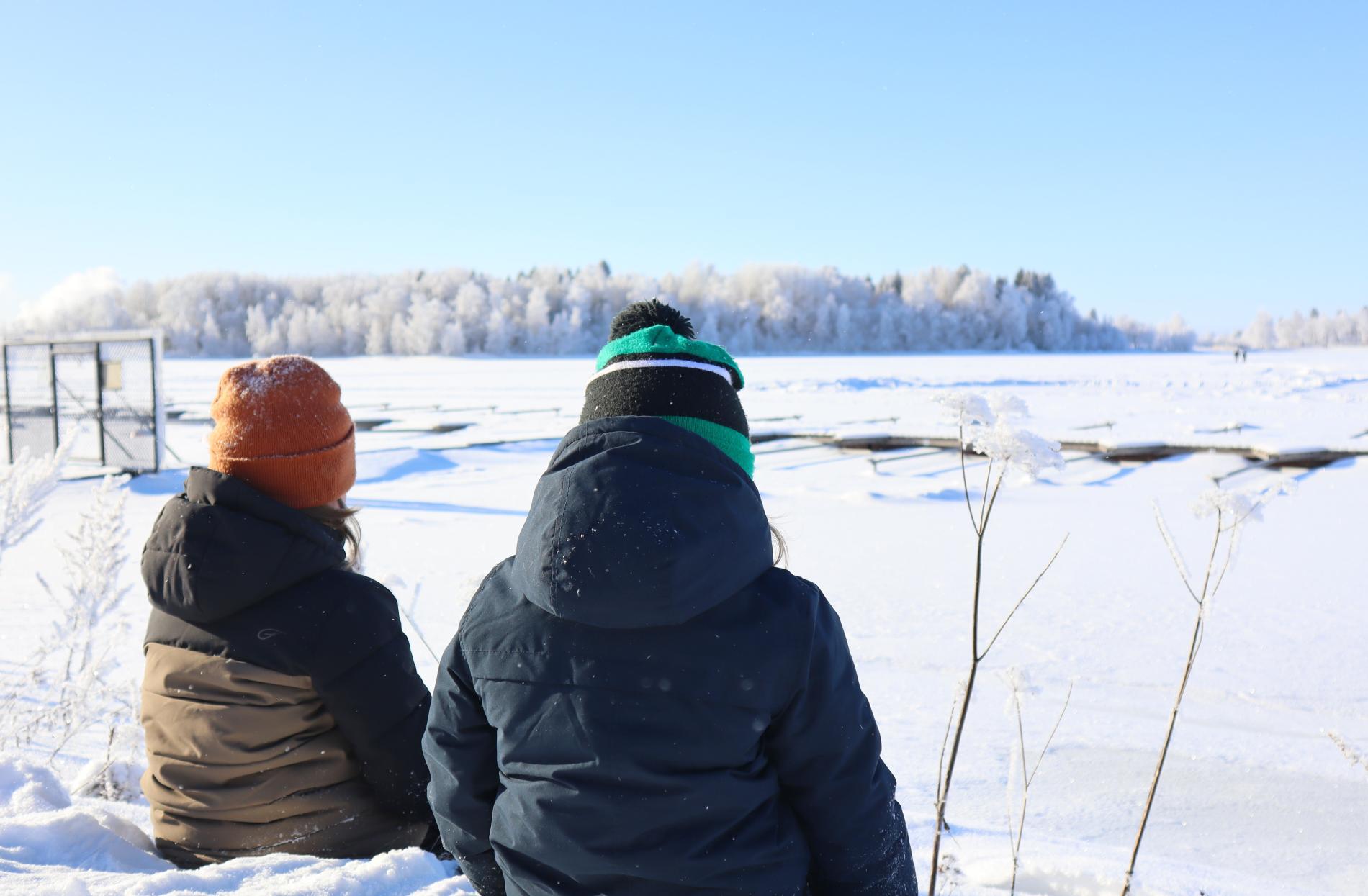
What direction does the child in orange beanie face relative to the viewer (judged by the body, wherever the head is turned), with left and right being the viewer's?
facing away from the viewer and to the right of the viewer

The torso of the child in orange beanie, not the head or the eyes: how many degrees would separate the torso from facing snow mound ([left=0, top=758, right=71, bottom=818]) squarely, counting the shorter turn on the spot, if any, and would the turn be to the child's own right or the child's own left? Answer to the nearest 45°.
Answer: approximately 90° to the child's own left

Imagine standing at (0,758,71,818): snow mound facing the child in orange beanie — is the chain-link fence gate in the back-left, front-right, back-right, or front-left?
back-left

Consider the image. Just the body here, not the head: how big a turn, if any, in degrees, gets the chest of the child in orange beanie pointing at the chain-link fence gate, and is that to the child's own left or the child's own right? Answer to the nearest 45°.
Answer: approximately 45° to the child's own left

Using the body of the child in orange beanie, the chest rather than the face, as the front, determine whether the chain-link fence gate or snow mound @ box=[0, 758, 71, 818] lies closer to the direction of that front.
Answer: the chain-link fence gate

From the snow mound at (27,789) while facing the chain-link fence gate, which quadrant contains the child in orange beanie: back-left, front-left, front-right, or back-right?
back-right
